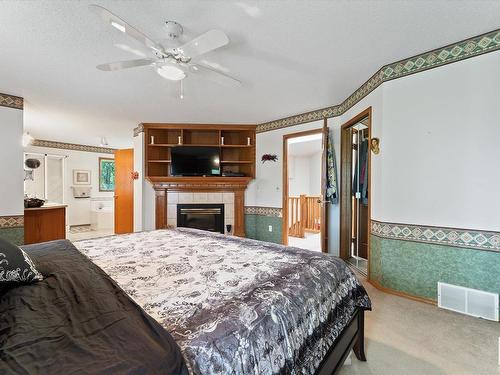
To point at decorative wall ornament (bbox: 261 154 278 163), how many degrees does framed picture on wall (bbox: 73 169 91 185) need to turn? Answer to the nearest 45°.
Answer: approximately 45° to its left

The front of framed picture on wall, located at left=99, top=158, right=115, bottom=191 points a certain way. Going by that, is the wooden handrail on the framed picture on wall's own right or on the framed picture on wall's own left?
on the framed picture on wall's own left

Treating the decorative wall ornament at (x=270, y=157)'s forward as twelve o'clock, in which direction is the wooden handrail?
The wooden handrail is roughly at 7 o'clock from the decorative wall ornament.

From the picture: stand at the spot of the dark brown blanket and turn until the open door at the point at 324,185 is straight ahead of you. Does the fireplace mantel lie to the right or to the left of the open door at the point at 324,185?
left

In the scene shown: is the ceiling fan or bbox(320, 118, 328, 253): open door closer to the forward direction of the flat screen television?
the ceiling fan

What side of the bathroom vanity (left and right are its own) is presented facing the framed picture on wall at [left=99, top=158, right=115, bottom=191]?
left

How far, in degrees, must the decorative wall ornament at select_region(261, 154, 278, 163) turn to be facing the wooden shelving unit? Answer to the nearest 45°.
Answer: approximately 90° to its right

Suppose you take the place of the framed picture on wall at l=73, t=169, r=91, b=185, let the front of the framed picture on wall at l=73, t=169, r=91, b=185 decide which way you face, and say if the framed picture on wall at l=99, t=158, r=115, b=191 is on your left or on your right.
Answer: on your left
